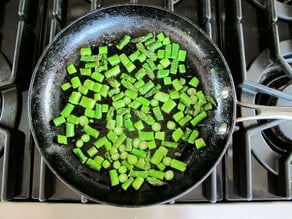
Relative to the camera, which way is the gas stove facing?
toward the camera
